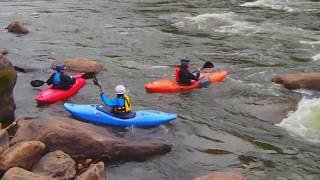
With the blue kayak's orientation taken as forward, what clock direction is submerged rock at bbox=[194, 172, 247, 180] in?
The submerged rock is roughly at 8 o'clock from the blue kayak.

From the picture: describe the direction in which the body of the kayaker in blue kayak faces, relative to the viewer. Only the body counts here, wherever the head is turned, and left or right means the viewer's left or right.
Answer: facing away from the viewer and to the left of the viewer

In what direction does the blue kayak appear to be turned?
to the viewer's left

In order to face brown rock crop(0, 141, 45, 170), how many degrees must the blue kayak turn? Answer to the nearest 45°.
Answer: approximately 45° to its left

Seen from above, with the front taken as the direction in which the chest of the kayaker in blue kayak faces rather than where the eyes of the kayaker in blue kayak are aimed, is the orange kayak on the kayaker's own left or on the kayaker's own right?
on the kayaker's own right

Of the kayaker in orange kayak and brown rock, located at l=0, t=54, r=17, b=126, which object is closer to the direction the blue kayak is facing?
the brown rock

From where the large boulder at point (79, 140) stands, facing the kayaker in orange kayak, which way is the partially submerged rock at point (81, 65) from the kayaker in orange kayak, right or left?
left
